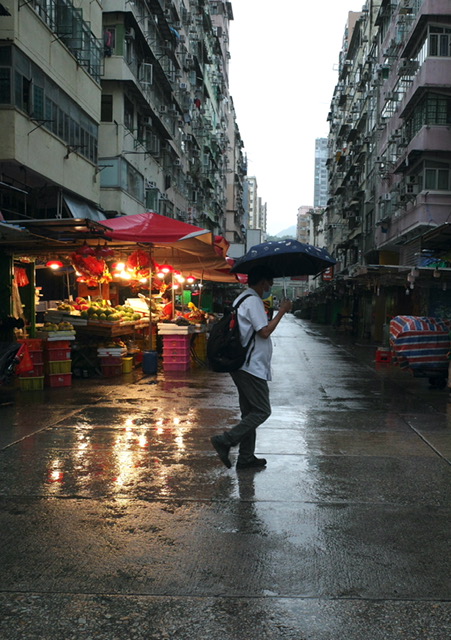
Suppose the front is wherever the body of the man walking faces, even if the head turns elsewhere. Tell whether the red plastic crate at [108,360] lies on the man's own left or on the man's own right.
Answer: on the man's own left

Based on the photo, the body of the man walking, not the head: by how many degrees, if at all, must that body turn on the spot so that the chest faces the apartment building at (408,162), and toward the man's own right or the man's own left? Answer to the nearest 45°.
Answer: approximately 90° to the man's own left

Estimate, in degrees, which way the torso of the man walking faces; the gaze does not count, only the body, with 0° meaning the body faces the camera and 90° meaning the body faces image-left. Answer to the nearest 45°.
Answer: approximately 270°

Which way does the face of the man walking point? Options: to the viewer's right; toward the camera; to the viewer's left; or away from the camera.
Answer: to the viewer's right

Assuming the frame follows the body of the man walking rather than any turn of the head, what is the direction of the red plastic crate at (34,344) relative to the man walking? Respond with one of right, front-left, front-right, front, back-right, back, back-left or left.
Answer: back-left

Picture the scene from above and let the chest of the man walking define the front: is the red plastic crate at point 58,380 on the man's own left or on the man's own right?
on the man's own left

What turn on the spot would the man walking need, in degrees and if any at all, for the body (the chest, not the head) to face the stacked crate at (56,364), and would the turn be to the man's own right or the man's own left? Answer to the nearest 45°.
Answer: approximately 135° to the man's own left

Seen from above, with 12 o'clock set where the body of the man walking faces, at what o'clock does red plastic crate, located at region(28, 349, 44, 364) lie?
The red plastic crate is roughly at 8 o'clock from the man walking.

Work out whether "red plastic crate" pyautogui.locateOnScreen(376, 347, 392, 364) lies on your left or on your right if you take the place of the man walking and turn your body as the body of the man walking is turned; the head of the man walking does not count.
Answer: on your left
